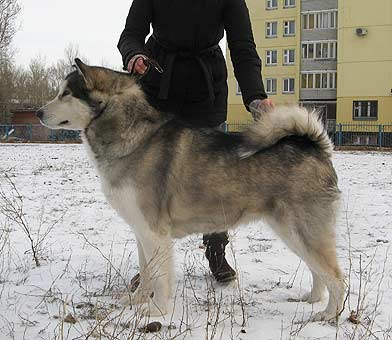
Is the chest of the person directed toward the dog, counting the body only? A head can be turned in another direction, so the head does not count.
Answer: yes

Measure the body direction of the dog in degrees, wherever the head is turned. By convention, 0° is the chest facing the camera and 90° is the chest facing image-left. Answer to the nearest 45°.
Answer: approximately 90°

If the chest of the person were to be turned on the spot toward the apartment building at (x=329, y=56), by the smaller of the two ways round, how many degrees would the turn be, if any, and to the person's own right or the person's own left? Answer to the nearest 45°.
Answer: approximately 180°

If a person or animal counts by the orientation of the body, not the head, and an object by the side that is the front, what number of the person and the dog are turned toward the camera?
1

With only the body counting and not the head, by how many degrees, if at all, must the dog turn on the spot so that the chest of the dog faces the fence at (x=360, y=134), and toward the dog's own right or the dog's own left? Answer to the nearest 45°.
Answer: approximately 90° to the dog's own right

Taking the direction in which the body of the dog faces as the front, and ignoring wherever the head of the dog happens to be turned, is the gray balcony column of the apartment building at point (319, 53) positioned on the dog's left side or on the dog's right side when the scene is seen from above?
on the dog's right side

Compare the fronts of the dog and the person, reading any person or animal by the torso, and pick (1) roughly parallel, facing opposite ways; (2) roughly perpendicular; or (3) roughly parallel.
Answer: roughly perpendicular

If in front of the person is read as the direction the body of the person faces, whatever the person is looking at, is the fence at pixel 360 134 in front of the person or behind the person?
behind

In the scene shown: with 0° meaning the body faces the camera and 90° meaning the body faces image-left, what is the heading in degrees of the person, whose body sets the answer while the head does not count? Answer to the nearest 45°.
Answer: approximately 0°

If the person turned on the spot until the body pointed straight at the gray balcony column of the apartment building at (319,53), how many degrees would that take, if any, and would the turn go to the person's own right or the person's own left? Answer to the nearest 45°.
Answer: approximately 180°

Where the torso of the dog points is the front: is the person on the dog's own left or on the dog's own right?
on the dog's own right
